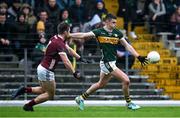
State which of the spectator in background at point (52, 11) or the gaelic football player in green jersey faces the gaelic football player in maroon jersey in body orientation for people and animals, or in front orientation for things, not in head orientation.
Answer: the spectator in background

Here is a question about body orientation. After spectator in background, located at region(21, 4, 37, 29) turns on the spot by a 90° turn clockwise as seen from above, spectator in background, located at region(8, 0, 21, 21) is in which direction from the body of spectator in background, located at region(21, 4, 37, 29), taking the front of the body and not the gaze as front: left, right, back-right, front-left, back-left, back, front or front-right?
front-right

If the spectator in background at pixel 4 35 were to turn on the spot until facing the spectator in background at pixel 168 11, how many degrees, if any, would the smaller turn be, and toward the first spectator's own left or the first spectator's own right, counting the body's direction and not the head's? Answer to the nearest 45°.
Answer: approximately 90° to the first spectator's own left

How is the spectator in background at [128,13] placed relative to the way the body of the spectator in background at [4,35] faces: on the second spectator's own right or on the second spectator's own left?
on the second spectator's own left
